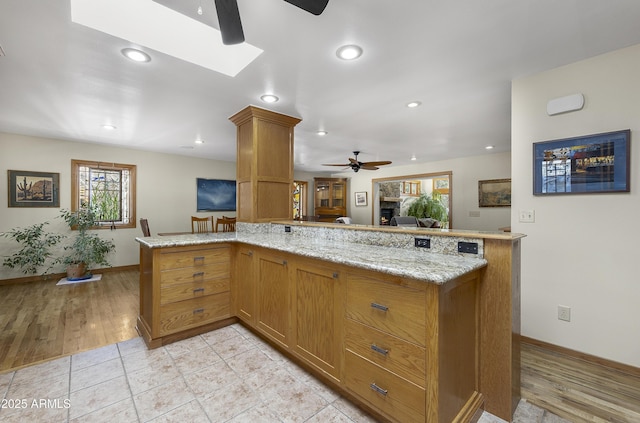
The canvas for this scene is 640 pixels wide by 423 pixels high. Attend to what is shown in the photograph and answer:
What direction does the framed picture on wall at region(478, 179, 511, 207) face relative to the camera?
toward the camera

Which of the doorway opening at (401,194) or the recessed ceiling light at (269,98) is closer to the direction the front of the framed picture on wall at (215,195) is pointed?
the recessed ceiling light

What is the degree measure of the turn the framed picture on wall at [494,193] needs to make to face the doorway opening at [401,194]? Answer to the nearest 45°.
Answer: approximately 135° to its right

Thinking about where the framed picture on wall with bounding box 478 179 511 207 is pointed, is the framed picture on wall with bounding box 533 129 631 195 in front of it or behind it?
in front

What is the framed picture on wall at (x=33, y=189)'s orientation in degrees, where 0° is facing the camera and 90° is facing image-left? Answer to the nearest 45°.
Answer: approximately 0°

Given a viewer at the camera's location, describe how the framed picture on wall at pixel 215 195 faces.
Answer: facing the viewer

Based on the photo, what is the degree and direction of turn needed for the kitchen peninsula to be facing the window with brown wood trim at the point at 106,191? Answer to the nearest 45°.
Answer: approximately 90° to its right

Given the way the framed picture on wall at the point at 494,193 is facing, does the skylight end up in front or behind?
in front

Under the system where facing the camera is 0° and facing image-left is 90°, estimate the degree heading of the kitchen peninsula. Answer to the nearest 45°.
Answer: approximately 45°

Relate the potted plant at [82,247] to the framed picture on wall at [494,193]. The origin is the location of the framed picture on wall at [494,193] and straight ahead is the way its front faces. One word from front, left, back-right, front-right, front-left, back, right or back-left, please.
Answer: front-right

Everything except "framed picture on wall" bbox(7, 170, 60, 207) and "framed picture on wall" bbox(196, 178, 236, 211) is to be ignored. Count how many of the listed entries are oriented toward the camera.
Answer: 2

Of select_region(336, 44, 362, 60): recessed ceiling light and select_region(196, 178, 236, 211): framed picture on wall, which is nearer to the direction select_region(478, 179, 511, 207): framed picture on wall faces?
the recessed ceiling light

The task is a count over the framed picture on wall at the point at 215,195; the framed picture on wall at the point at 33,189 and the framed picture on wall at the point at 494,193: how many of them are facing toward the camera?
3

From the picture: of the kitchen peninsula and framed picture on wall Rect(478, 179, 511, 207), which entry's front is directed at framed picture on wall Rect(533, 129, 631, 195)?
framed picture on wall Rect(478, 179, 511, 207)

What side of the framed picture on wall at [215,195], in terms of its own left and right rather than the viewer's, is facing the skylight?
front
